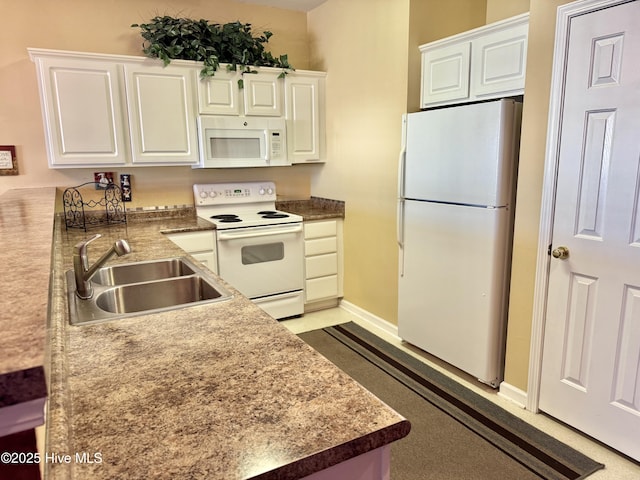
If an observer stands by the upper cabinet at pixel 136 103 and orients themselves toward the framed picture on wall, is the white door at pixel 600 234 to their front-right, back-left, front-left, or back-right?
back-left

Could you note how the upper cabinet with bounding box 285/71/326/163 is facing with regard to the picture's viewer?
facing the viewer

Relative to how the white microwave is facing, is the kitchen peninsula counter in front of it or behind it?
in front

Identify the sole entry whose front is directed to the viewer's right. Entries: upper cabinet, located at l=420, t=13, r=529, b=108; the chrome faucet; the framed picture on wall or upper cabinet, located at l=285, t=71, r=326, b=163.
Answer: the chrome faucet

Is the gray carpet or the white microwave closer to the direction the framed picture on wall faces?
the gray carpet

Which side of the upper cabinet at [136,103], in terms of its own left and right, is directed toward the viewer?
front

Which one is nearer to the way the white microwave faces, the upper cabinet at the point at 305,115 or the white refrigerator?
the white refrigerator

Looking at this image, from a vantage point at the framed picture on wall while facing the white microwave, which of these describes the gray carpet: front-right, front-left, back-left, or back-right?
front-right

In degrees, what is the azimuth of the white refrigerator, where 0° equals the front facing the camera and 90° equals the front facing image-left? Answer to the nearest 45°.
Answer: approximately 45°

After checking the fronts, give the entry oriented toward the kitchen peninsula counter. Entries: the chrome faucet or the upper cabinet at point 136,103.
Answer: the upper cabinet

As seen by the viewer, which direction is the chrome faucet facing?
to the viewer's right

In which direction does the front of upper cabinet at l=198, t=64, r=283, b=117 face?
toward the camera

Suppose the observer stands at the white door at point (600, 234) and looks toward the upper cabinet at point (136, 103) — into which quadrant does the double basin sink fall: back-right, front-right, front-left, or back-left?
front-left

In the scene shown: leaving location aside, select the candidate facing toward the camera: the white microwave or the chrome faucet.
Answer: the white microwave

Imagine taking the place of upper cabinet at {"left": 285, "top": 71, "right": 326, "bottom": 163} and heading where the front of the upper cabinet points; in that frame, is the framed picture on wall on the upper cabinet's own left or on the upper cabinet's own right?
on the upper cabinet's own right

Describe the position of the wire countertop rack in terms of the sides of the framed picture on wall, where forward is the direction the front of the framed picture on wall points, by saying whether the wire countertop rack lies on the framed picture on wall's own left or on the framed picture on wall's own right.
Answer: on the framed picture on wall's own left
